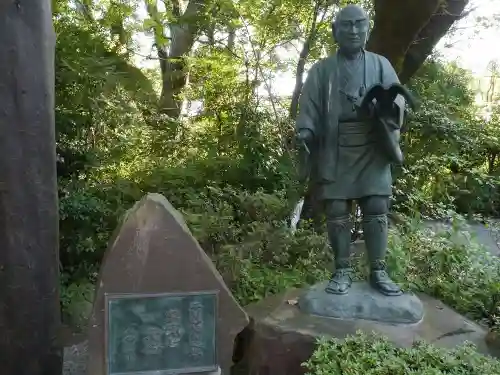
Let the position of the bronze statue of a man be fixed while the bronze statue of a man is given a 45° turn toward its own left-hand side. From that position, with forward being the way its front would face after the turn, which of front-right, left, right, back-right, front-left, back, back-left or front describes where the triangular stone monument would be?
right

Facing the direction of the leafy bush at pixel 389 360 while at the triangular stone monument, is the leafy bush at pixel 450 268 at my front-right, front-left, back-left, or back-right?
front-left

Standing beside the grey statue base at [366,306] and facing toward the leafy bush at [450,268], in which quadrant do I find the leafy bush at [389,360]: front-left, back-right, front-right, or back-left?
back-right

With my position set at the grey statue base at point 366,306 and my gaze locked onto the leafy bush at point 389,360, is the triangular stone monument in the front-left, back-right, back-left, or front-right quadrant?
front-right

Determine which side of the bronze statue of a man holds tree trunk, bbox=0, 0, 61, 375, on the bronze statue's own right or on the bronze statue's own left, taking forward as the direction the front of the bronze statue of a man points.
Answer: on the bronze statue's own right

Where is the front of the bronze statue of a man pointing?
toward the camera

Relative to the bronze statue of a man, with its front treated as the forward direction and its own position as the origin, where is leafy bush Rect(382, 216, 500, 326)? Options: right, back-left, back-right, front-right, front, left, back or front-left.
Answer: back-left

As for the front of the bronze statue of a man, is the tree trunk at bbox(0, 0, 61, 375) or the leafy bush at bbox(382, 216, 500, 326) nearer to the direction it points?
the tree trunk
